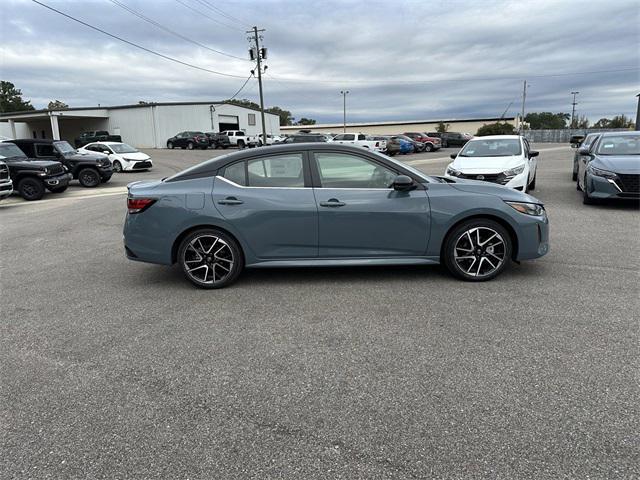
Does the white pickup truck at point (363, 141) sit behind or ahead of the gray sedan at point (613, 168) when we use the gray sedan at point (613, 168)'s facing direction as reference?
behind

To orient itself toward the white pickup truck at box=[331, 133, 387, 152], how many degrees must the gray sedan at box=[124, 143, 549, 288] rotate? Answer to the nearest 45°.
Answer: approximately 90° to its left

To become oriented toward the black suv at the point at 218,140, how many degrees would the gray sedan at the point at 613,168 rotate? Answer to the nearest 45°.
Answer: approximately 135° to its right

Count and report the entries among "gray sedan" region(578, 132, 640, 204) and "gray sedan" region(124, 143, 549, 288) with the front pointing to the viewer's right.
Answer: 1

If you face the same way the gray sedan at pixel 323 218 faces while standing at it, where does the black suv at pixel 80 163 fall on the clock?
The black suv is roughly at 8 o'clock from the gray sedan.

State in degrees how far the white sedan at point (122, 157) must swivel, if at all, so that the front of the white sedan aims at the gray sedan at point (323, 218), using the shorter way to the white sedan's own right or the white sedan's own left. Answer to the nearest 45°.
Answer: approximately 45° to the white sedan's own right

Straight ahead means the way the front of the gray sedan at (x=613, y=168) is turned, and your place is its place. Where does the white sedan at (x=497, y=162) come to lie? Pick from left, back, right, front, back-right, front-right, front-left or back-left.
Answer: right

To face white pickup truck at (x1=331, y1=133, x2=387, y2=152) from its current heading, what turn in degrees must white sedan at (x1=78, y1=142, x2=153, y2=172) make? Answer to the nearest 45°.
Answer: approximately 45° to its left

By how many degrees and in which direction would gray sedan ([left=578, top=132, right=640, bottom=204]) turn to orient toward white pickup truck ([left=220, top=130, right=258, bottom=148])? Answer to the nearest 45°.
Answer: approximately 135° to its right

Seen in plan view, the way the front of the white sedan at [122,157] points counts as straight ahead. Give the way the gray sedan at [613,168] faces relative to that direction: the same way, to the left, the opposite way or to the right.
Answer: to the right

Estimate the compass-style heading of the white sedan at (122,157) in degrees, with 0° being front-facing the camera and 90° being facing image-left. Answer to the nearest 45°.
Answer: approximately 315°

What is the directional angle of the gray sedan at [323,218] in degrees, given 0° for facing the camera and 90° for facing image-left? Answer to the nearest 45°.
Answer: approximately 270°

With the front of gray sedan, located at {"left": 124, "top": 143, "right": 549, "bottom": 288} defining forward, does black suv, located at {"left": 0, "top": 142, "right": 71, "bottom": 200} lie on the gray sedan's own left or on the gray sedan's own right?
on the gray sedan's own left
